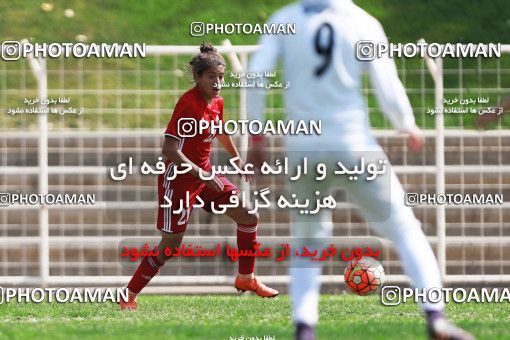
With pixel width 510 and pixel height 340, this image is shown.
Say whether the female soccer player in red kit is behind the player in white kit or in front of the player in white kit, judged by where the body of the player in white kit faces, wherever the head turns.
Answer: in front

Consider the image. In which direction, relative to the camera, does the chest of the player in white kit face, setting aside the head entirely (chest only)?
away from the camera

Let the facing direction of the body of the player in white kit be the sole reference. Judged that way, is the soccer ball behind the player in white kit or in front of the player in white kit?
in front
